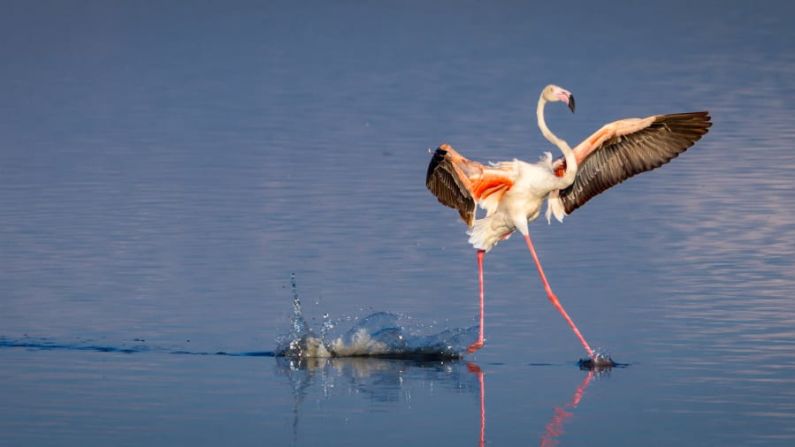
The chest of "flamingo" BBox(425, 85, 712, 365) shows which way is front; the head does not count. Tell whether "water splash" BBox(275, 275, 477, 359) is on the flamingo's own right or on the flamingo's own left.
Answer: on the flamingo's own right

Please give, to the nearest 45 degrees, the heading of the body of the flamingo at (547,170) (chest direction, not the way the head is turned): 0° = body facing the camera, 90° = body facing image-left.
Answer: approximately 315°
